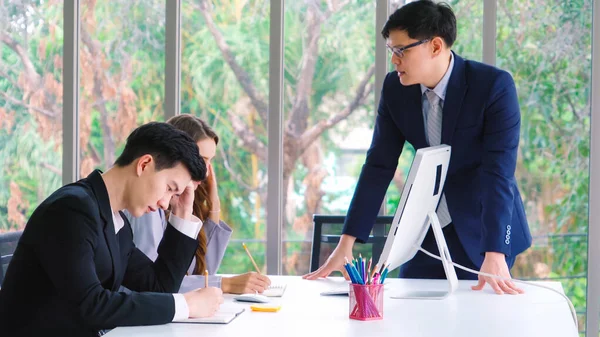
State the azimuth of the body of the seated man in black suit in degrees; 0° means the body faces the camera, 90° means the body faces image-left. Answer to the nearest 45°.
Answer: approximately 270°

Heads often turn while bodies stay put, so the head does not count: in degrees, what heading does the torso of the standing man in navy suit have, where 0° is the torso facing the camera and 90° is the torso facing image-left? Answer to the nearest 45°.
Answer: approximately 45°

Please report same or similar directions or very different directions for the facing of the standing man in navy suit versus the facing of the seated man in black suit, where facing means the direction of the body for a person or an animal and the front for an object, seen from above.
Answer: very different directions

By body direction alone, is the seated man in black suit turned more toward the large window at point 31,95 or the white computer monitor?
the white computer monitor

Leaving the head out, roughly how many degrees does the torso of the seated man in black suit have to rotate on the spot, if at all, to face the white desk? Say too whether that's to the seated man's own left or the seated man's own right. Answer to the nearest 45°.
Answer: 0° — they already face it

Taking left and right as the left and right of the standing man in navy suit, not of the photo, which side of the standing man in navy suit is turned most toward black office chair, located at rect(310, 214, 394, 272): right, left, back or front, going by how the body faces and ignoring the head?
right

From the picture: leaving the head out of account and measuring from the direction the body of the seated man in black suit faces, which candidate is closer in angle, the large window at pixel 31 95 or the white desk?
the white desk

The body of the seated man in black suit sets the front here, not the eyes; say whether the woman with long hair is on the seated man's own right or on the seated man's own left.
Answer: on the seated man's own left

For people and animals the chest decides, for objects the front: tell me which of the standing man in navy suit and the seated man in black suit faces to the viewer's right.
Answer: the seated man in black suit

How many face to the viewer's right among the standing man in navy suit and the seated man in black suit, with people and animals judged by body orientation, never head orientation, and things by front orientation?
1

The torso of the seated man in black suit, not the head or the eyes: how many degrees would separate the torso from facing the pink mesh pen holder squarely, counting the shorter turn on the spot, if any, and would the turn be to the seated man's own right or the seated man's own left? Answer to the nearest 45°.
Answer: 0° — they already face it

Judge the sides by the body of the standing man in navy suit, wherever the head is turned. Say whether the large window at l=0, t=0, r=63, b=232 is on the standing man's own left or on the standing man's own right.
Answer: on the standing man's own right

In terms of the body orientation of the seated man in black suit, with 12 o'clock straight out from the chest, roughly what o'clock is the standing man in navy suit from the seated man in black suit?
The standing man in navy suit is roughly at 11 o'clock from the seated man in black suit.
